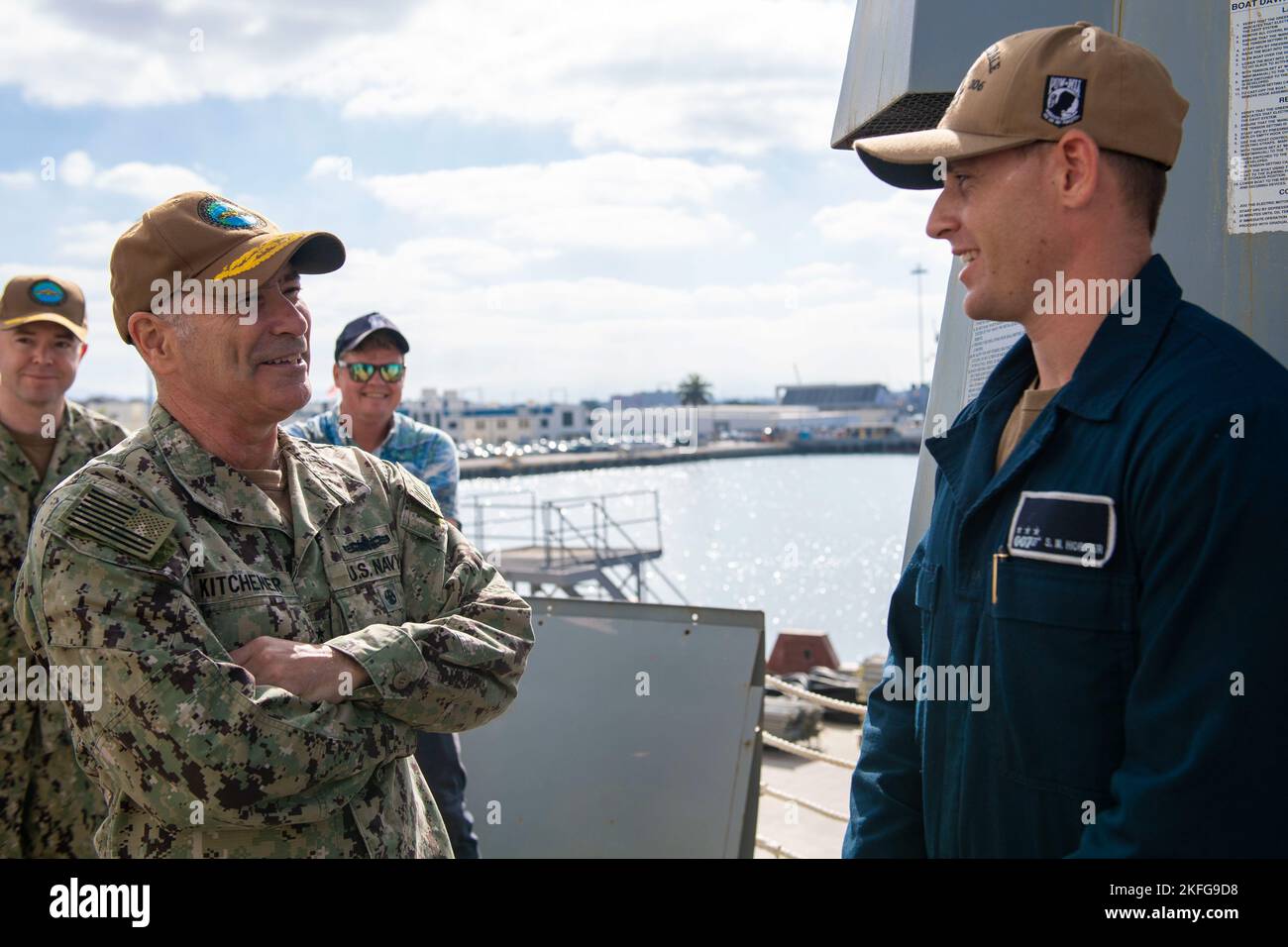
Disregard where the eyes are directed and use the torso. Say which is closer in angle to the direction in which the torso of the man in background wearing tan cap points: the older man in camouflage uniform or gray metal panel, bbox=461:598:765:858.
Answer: the older man in camouflage uniform

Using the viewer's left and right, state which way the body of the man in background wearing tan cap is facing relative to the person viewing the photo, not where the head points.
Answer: facing the viewer

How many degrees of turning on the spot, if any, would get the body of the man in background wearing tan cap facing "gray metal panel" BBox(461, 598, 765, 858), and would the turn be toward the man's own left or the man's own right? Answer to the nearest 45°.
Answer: approximately 90° to the man's own left

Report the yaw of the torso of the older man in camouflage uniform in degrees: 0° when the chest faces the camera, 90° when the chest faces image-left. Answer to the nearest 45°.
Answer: approximately 315°

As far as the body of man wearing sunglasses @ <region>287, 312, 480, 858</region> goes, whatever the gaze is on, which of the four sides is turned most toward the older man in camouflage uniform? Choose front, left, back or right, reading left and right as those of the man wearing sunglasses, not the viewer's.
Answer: front

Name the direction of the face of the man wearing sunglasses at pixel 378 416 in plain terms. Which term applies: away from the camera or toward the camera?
toward the camera

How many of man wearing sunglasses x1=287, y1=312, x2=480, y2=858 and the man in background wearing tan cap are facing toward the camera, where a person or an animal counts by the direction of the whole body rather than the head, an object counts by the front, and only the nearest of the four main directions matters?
2

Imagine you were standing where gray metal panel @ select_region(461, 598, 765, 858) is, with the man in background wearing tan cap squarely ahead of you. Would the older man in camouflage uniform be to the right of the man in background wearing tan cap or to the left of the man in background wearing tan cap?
left
